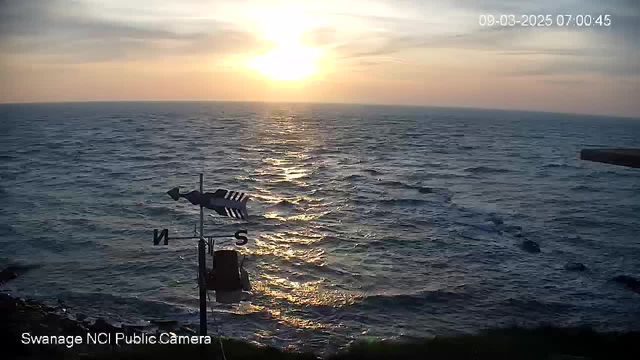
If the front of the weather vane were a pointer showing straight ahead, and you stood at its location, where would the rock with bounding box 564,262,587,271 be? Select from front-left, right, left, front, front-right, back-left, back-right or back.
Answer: back-right

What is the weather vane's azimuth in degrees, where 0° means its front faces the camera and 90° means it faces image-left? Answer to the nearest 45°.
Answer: approximately 90°

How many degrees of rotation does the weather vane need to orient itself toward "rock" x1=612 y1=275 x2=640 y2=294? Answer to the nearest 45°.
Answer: approximately 135° to its right

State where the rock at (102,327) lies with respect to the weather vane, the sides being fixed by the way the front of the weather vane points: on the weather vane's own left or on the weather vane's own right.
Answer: on the weather vane's own right

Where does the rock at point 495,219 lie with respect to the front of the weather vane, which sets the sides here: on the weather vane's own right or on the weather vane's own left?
on the weather vane's own right
